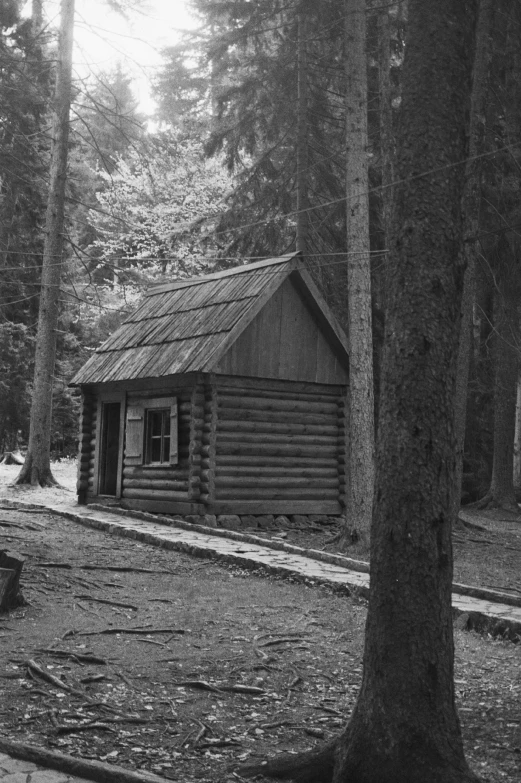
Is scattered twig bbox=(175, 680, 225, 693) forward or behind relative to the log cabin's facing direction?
forward

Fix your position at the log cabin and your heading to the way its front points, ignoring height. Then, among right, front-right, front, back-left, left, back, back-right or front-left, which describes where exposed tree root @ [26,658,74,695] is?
front-left

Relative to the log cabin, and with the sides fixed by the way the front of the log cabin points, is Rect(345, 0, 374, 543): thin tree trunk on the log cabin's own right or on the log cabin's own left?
on the log cabin's own left

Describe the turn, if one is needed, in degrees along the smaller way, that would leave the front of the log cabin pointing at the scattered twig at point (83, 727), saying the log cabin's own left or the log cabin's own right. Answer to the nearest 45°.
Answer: approximately 45° to the log cabin's own left

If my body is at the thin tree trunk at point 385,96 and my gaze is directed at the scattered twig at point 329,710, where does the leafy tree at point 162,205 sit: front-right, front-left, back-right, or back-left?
back-right

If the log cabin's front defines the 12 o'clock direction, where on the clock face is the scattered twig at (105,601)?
The scattered twig is roughly at 11 o'clock from the log cabin.

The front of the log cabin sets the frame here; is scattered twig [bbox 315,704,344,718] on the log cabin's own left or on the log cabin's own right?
on the log cabin's own left

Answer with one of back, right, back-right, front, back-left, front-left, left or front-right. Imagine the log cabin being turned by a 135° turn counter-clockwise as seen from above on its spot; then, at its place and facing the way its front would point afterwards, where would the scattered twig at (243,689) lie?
right

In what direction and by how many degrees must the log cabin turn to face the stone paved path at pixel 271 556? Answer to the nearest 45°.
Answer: approximately 45° to its left

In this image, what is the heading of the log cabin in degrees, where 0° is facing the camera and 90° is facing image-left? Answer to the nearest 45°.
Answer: approximately 45°

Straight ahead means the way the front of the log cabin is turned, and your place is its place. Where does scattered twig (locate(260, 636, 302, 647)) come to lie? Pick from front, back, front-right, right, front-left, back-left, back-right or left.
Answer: front-left

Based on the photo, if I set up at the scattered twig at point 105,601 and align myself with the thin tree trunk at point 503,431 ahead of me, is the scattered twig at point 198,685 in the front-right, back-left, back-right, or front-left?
back-right
